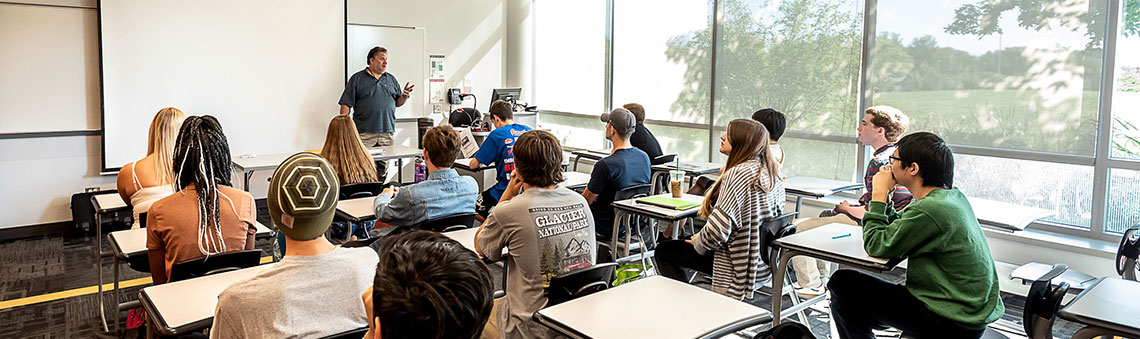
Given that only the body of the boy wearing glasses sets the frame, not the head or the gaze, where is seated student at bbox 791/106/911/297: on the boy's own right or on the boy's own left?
on the boy's own right

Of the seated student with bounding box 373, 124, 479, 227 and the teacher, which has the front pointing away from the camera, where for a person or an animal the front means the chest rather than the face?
the seated student

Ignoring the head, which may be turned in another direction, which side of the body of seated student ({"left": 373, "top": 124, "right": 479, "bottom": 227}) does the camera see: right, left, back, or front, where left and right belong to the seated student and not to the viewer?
back

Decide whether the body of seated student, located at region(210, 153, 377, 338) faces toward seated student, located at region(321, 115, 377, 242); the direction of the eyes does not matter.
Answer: yes

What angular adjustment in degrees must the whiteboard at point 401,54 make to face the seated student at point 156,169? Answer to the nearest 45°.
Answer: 0° — it already faces them

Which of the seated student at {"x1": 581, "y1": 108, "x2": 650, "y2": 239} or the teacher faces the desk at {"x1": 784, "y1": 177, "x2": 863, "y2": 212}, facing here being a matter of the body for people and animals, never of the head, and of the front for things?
the teacher

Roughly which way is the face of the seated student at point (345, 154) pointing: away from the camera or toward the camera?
away from the camera

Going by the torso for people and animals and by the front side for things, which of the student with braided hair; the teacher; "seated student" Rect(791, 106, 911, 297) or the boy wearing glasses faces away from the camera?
the student with braided hair

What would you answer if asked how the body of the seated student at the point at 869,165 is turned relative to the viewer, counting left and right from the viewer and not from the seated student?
facing to the left of the viewer

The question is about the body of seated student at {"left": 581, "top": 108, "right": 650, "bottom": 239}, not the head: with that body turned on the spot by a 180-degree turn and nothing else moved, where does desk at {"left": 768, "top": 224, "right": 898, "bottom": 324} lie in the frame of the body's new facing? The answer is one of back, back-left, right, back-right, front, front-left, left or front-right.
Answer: front

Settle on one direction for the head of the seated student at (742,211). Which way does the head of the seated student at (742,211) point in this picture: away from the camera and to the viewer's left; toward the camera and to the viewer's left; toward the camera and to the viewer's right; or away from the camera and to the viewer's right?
away from the camera and to the viewer's left

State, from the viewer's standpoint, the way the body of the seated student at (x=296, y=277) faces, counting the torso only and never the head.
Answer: away from the camera

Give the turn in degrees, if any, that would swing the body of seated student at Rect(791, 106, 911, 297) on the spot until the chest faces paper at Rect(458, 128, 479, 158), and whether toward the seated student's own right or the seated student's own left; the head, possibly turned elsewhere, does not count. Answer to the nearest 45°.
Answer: approximately 45° to the seated student's own right

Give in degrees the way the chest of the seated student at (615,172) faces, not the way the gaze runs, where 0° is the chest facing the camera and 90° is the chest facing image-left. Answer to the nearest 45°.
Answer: approximately 135°

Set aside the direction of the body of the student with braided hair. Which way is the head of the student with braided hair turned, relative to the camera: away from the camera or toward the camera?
away from the camera

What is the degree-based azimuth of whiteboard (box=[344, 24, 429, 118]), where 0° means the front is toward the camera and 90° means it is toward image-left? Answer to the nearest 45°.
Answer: approximately 0°

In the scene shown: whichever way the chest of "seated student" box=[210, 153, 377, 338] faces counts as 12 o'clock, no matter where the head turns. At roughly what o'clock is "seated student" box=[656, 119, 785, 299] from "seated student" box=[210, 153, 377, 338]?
"seated student" box=[656, 119, 785, 299] is roughly at 2 o'clock from "seated student" box=[210, 153, 377, 338].

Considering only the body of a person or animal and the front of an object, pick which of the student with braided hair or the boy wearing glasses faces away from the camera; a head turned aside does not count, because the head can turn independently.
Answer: the student with braided hair
